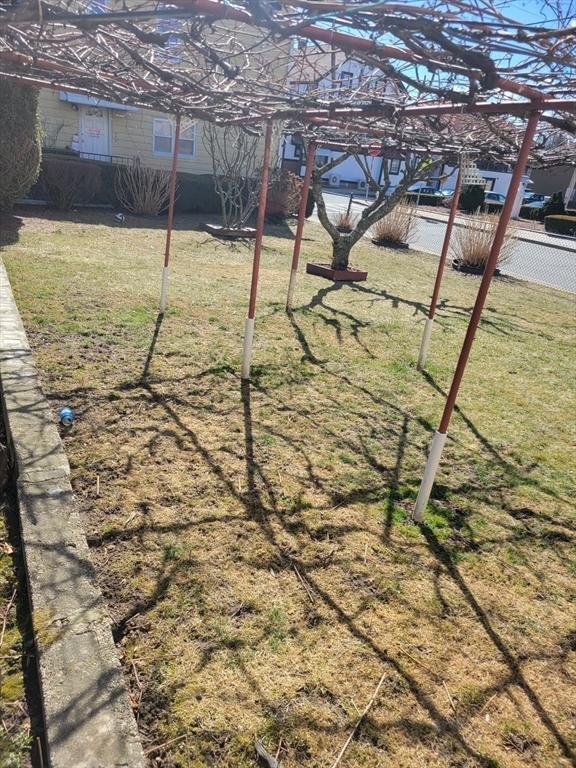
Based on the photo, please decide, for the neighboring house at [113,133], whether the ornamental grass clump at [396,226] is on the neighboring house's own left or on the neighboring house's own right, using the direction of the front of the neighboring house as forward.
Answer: on the neighboring house's own left

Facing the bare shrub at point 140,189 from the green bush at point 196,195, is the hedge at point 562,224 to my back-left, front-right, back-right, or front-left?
back-left

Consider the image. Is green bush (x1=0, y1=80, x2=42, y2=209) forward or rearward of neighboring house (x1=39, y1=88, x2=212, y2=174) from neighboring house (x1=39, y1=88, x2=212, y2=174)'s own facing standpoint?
forward

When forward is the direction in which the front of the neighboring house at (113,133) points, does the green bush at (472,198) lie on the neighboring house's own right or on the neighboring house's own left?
on the neighboring house's own left

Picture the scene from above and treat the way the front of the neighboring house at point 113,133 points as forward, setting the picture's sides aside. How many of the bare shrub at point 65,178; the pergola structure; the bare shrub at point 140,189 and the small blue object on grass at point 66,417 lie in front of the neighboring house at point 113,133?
4

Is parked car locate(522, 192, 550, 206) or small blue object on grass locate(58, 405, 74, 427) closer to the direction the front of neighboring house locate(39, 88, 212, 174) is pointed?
the small blue object on grass

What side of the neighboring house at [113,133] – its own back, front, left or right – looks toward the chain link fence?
left

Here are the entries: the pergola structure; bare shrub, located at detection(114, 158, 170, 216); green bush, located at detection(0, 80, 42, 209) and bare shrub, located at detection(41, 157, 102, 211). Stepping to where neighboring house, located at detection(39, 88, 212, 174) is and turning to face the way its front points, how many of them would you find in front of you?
4

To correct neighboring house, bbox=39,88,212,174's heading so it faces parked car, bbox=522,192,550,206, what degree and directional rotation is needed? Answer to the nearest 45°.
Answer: approximately 135° to its left

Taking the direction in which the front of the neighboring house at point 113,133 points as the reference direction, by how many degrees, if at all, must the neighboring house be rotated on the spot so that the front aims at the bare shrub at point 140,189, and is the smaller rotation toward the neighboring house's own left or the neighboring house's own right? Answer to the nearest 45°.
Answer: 0° — it already faces it

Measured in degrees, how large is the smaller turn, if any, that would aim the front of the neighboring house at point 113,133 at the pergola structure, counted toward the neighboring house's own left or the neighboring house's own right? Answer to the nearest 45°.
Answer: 0° — it already faces it

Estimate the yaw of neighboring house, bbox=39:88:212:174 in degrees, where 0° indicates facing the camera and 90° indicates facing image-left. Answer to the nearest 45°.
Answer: approximately 0°

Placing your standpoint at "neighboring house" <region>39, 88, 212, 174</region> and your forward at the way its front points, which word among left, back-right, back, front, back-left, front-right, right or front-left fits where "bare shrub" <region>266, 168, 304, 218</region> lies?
front-left

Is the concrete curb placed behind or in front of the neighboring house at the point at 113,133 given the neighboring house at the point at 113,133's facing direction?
in front

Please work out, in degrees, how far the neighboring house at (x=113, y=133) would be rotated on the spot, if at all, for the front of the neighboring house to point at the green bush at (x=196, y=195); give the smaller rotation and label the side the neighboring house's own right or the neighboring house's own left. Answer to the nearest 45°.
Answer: approximately 45° to the neighboring house's own left

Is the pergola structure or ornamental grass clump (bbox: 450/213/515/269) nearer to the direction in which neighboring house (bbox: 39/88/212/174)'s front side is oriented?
the pergola structure
